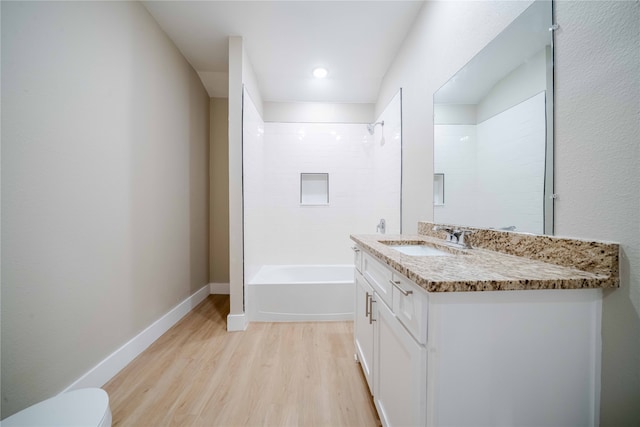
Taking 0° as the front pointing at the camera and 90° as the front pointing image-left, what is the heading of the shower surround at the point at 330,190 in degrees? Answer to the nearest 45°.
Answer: approximately 0°

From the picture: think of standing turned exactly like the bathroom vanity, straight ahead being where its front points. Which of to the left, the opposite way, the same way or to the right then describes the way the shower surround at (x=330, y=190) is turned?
to the left

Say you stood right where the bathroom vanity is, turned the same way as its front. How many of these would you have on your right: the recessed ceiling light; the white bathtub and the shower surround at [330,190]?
3

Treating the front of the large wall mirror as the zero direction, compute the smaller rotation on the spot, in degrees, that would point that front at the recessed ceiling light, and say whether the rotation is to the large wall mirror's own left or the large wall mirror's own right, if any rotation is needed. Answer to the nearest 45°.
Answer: approximately 90° to the large wall mirror's own right

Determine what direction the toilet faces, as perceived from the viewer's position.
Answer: facing away from the viewer and to the right of the viewer

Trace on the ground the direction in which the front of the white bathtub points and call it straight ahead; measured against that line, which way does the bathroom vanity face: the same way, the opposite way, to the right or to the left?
to the right

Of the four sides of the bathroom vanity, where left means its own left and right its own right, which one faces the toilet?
front

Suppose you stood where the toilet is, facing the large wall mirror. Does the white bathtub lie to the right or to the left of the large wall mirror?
left
